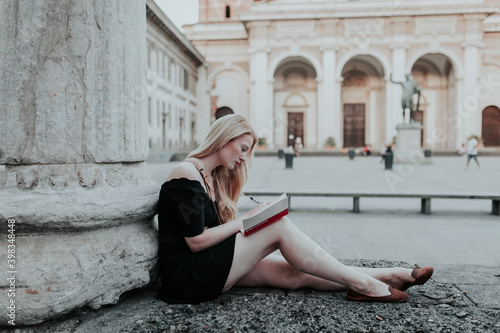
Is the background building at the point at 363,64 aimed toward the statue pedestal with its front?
yes

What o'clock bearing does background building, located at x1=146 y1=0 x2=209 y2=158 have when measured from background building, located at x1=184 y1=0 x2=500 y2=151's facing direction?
background building, located at x1=146 y1=0 x2=209 y2=158 is roughly at 2 o'clock from background building, located at x1=184 y1=0 x2=500 y2=151.

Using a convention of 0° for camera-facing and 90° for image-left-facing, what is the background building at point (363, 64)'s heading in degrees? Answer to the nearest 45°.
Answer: approximately 0°

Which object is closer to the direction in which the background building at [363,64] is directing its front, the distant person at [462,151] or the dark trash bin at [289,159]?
the dark trash bin

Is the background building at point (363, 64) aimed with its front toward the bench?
yes

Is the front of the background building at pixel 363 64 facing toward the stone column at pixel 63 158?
yes

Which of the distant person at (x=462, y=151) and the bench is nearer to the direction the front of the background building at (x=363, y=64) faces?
the bench

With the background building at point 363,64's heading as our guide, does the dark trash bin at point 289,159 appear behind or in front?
in front

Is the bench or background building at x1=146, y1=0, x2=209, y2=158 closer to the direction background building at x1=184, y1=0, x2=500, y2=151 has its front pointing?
the bench

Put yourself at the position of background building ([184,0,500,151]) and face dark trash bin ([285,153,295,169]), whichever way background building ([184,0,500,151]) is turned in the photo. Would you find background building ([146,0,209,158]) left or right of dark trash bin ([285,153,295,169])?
right

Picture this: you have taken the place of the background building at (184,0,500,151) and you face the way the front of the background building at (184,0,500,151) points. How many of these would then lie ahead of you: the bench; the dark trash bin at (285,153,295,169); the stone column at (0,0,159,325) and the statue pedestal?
4
